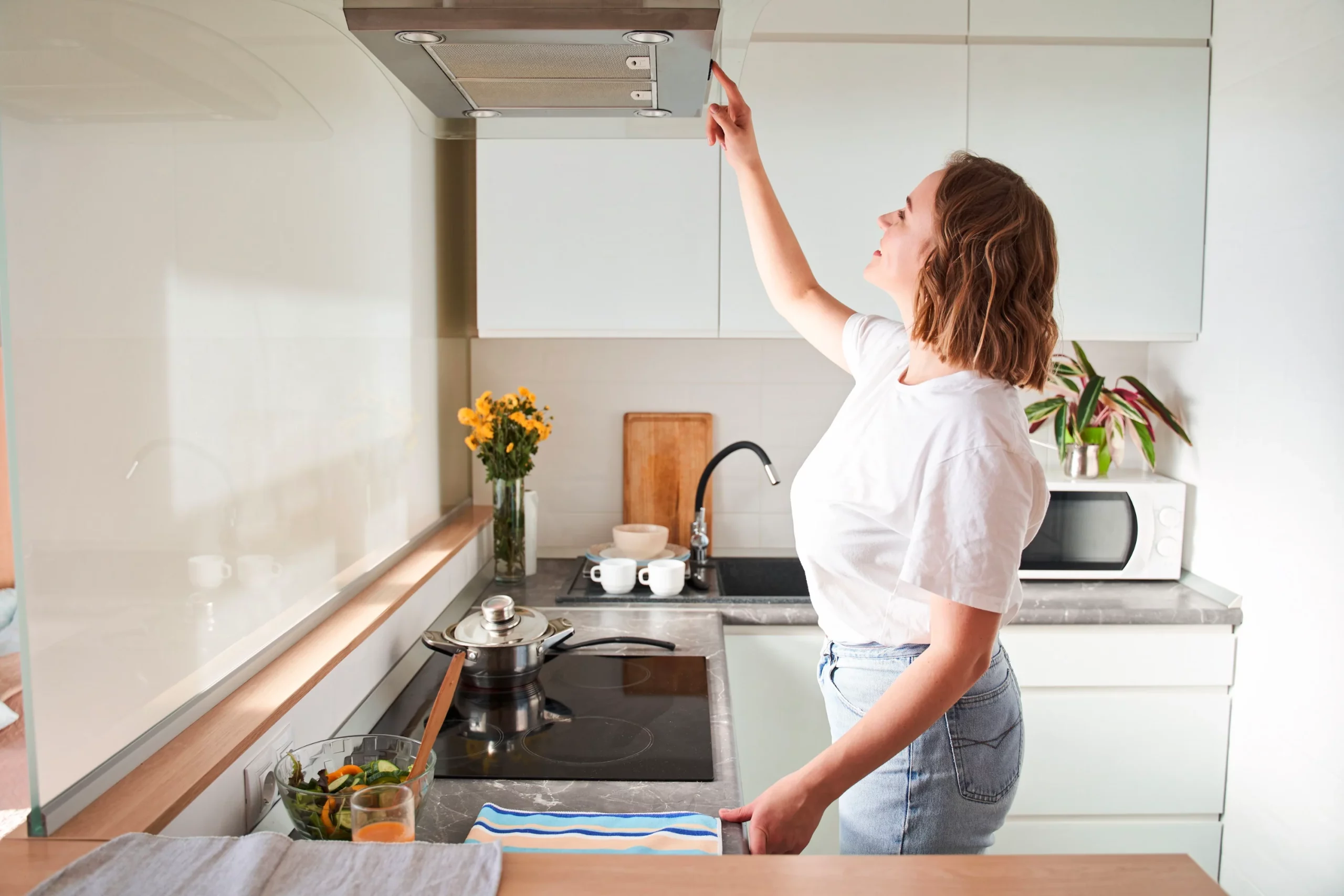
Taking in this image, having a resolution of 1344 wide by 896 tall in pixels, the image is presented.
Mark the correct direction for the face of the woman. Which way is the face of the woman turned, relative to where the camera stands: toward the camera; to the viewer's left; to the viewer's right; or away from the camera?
to the viewer's left

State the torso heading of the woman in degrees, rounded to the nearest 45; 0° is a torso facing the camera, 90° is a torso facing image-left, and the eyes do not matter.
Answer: approximately 90°

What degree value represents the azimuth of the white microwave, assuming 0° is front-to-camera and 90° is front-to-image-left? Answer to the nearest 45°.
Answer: approximately 0°

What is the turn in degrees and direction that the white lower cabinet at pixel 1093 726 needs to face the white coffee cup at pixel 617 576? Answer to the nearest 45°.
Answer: approximately 90° to its right

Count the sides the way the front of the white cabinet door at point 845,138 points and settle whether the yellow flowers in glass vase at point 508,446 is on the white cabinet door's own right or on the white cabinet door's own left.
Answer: on the white cabinet door's own right

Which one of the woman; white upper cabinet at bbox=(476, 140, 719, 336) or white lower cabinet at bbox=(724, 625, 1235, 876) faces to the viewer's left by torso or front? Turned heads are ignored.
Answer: the woman
